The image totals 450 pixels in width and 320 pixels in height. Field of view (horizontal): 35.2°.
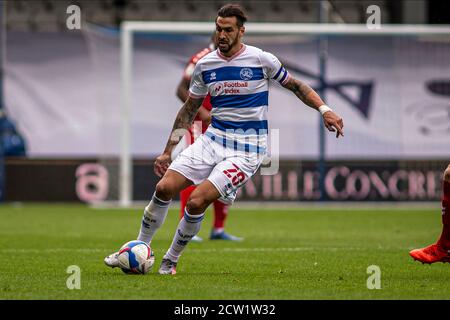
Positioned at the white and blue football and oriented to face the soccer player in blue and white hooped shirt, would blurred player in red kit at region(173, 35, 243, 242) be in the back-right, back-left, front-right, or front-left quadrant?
front-left
